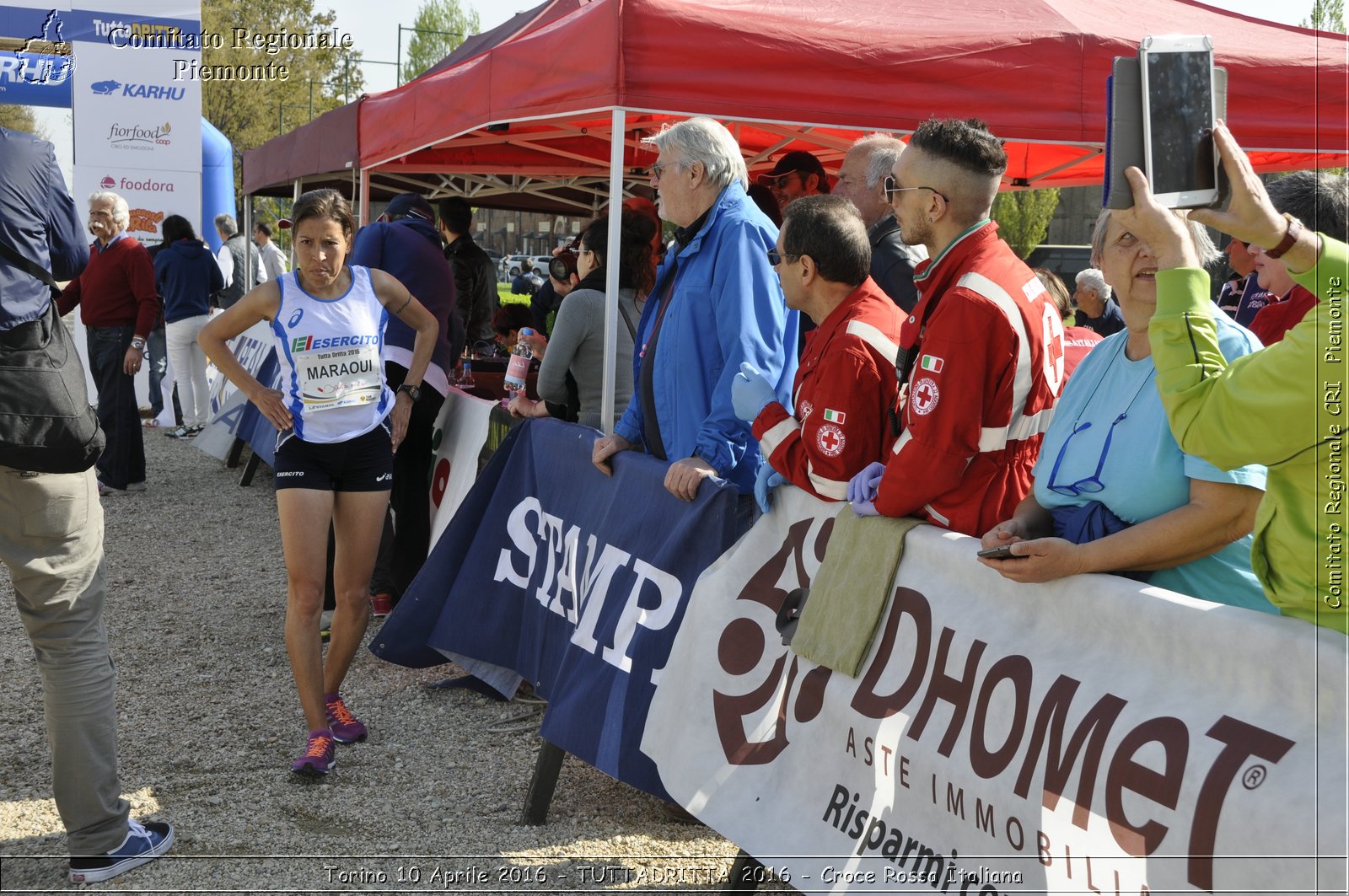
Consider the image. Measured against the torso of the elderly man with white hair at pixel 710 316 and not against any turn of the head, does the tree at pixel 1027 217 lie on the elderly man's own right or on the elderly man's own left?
on the elderly man's own right

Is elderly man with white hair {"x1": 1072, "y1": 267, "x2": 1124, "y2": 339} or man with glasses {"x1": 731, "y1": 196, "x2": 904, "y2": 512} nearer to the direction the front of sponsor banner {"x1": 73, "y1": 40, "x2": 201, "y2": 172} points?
the man with glasses

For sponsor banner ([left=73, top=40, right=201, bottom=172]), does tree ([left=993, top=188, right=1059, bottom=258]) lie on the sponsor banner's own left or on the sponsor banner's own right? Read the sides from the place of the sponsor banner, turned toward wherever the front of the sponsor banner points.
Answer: on the sponsor banner's own left

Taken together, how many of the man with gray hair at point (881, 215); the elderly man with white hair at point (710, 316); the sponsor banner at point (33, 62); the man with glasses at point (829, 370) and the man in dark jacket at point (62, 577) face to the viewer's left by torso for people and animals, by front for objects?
3

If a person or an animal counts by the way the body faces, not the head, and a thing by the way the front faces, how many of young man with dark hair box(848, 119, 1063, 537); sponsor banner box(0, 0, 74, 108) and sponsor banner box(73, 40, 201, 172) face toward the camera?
2

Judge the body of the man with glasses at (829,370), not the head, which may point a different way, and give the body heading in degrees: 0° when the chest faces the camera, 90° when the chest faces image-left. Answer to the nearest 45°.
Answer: approximately 90°

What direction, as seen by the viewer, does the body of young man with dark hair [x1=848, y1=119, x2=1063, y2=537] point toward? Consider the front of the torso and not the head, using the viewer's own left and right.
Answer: facing to the left of the viewer

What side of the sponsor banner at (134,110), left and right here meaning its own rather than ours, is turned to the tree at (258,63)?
back

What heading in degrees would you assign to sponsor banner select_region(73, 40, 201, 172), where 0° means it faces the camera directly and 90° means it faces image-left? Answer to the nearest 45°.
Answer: approximately 0°

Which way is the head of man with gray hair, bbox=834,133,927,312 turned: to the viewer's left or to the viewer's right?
to the viewer's left
